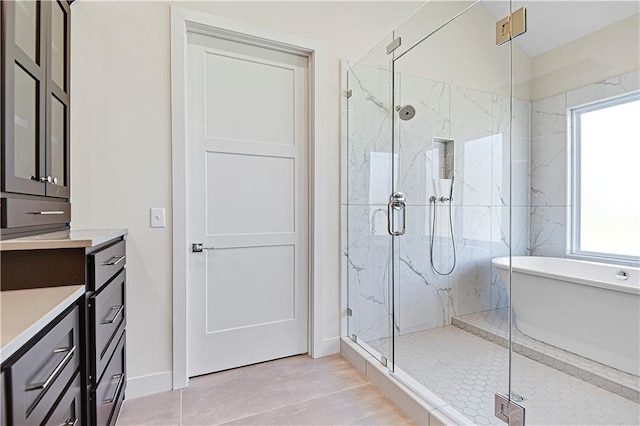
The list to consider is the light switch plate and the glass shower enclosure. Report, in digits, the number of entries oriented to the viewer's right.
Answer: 0

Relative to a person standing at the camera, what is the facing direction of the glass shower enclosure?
facing the viewer and to the left of the viewer

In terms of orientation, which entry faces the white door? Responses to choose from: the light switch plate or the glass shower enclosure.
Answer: the glass shower enclosure

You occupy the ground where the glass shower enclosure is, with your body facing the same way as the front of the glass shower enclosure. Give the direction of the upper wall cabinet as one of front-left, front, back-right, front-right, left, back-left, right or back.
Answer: front

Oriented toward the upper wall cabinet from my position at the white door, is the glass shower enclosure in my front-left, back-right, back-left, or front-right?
back-left

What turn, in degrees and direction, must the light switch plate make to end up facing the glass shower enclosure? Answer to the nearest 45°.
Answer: approximately 90° to its left

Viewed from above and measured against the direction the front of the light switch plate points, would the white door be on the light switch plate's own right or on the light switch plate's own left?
on the light switch plate's own left

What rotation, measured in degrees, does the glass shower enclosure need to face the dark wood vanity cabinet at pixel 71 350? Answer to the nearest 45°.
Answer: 0° — it already faces it

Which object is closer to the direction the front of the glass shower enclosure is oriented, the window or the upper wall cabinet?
the upper wall cabinet

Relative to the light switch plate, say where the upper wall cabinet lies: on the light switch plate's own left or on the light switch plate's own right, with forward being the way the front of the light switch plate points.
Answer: on the light switch plate's own right

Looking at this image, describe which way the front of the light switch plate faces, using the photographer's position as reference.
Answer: facing the viewer

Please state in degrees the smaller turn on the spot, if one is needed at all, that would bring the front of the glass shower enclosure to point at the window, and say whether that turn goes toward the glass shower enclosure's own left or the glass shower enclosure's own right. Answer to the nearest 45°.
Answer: approximately 135° to the glass shower enclosure's own left

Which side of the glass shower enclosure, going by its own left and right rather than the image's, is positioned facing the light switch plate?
front

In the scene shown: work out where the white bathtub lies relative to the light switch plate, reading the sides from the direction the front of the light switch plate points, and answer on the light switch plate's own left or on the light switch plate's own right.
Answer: on the light switch plate's own left

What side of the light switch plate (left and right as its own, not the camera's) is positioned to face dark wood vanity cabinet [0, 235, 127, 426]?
front

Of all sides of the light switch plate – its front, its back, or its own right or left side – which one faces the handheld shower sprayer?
left

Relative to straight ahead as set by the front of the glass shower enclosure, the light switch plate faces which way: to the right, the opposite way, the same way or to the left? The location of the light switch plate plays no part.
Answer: to the left

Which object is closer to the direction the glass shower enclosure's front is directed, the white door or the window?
the white door
